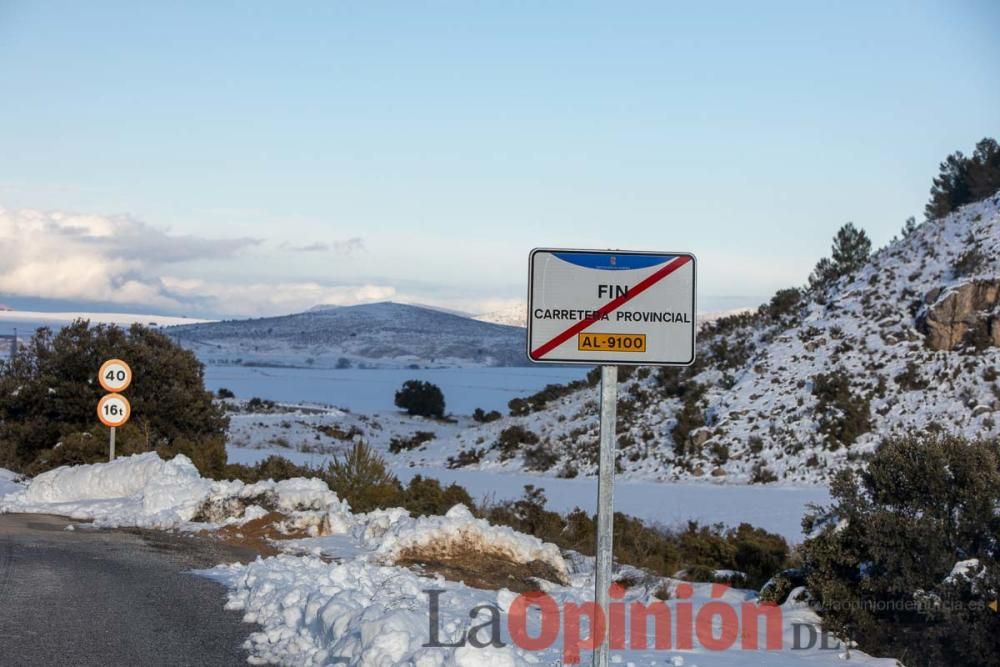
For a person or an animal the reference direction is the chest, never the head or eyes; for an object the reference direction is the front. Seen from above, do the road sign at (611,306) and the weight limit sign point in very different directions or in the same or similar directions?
same or similar directions

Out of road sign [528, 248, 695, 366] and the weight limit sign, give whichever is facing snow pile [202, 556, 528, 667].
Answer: the weight limit sign

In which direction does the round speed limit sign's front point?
toward the camera

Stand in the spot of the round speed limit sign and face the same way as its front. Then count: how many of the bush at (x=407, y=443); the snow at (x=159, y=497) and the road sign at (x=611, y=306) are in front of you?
2

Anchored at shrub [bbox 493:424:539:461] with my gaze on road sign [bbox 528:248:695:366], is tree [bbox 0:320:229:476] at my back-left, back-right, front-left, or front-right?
front-right

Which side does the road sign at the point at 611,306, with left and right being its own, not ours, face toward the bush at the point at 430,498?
back

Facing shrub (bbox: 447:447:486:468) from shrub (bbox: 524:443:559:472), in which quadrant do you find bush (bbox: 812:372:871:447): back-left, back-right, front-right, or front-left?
back-right

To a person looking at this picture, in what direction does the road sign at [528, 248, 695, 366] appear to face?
facing the viewer

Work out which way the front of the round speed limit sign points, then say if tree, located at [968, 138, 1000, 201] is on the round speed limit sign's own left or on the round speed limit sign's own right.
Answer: on the round speed limit sign's own left

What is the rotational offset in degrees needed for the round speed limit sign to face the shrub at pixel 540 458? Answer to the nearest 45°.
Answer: approximately 135° to its left

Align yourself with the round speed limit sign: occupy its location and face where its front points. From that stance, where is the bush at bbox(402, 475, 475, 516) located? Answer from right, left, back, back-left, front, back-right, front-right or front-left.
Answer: front-left

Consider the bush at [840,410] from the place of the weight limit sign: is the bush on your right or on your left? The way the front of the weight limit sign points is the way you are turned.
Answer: on your left

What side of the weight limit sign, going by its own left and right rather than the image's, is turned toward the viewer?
front

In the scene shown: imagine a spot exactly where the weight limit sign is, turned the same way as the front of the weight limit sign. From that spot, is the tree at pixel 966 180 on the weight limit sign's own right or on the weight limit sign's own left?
on the weight limit sign's own left

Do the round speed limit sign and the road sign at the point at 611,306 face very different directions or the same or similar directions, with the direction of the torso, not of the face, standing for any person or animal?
same or similar directions

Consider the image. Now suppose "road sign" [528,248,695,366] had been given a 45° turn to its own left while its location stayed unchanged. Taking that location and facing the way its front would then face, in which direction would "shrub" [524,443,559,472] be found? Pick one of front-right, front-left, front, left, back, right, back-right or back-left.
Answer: back-left
